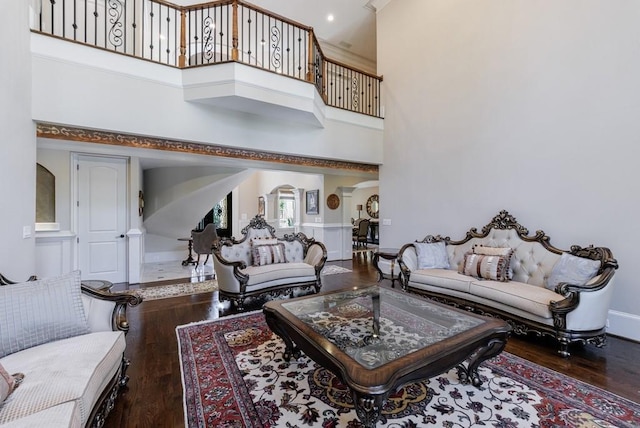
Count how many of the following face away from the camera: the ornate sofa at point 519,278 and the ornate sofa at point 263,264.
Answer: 0

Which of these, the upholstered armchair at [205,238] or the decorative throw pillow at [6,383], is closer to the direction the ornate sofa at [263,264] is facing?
the decorative throw pillow

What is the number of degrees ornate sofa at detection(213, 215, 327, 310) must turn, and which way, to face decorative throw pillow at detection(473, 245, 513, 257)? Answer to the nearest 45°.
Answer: approximately 45° to its left

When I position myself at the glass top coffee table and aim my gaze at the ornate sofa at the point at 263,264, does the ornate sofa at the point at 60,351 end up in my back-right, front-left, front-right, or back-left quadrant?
front-left

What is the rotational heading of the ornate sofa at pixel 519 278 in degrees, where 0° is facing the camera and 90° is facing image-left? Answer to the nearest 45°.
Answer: approximately 45°

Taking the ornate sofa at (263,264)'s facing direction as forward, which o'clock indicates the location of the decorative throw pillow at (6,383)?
The decorative throw pillow is roughly at 2 o'clock from the ornate sofa.

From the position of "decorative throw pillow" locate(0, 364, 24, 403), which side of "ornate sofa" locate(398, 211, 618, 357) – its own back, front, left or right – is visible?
front

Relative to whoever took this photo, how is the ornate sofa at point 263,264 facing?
facing the viewer and to the right of the viewer

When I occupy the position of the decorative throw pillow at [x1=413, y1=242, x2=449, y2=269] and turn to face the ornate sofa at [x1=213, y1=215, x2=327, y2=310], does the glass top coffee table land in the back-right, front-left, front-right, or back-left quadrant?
front-left

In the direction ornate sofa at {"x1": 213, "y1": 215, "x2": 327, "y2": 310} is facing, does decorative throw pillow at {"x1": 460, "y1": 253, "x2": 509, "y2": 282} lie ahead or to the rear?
ahead

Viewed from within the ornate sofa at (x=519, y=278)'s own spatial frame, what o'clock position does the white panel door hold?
The white panel door is roughly at 1 o'clock from the ornate sofa.

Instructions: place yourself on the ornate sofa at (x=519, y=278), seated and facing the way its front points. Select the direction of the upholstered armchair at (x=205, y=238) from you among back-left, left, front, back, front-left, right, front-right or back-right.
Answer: front-right

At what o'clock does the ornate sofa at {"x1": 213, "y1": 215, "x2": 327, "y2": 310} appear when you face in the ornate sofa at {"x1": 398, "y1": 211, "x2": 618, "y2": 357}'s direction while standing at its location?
the ornate sofa at {"x1": 213, "y1": 215, "x2": 327, "y2": 310} is roughly at 1 o'clock from the ornate sofa at {"x1": 398, "y1": 211, "x2": 618, "y2": 357}.

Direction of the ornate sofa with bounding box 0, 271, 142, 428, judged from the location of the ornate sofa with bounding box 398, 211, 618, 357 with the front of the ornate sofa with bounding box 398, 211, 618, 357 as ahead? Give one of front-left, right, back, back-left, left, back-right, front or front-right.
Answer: front

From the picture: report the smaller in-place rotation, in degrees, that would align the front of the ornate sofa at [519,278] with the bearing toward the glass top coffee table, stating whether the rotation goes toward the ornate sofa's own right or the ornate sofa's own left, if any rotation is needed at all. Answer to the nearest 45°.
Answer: approximately 45° to the ornate sofa's own left

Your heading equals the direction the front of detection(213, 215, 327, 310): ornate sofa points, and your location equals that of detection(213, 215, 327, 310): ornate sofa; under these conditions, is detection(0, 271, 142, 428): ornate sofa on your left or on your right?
on your right
